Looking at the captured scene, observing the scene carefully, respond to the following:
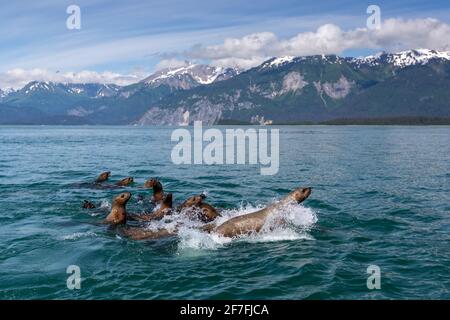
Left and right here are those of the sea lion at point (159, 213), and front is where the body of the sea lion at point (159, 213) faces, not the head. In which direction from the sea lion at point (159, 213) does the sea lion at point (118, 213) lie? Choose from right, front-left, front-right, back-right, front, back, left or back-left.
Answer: back-right

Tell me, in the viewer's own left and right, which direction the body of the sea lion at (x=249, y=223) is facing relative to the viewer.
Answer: facing to the right of the viewer

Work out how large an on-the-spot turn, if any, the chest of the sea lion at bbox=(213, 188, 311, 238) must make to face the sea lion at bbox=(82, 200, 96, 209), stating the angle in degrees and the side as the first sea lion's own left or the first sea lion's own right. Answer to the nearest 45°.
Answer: approximately 135° to the first sea lion's own left

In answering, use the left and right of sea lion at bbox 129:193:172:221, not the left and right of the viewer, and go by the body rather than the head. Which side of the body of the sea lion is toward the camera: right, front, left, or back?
right

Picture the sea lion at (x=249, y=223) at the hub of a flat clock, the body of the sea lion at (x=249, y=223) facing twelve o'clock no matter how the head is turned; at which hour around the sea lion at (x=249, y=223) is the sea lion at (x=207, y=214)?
the sea lion at (x=207, y=214) is roughly at 8 o'clock from the sea lion at (x=249, y=223).

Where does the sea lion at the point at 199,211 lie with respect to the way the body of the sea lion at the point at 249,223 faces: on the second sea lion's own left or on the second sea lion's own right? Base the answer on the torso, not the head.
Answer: on the second sea lion's own left
